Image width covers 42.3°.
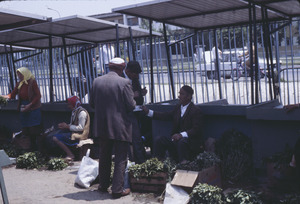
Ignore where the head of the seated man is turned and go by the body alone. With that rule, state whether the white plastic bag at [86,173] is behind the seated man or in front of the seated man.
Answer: in front

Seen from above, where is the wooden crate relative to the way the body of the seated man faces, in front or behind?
in front

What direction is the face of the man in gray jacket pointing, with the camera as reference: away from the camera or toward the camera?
away from the camera
